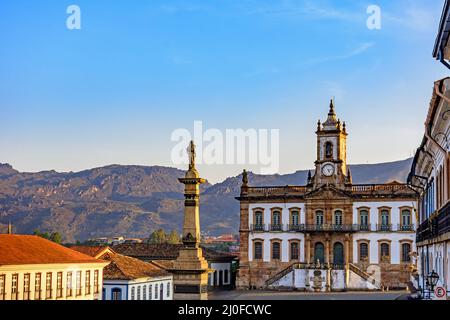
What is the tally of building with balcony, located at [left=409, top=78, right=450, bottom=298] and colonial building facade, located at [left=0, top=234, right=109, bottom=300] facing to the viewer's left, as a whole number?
1

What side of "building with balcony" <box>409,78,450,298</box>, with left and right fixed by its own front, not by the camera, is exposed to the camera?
left

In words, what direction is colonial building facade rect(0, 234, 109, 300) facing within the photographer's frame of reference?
facing the viewer and to the right of the viewer

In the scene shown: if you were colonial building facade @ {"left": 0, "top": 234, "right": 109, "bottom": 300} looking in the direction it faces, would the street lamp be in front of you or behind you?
in front

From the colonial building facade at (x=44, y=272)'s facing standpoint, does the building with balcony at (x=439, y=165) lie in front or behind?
in front

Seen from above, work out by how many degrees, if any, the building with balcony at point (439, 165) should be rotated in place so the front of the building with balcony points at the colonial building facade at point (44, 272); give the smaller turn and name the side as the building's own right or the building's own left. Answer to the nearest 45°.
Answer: approximately 45° to the building's own right

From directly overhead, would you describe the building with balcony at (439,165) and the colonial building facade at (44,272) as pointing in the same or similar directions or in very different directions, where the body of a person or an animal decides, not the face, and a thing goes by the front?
very different directions

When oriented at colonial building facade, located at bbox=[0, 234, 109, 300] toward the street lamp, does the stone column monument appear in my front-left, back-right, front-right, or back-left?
front-left

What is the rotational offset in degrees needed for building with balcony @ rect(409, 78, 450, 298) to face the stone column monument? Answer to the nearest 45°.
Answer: approximately 45° to its right
